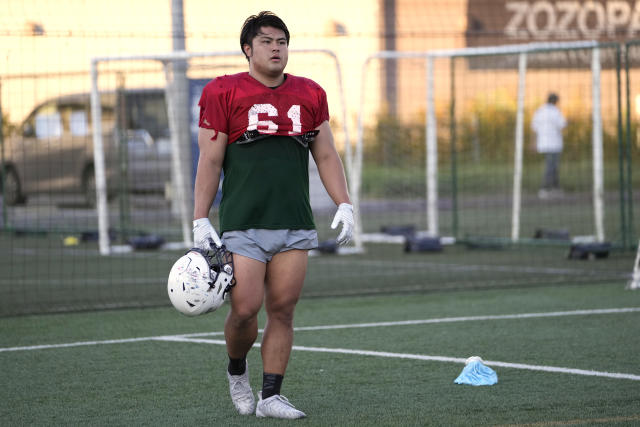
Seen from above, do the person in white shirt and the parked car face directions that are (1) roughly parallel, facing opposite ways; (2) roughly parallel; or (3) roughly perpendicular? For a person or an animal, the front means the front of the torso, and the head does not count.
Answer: roughly perpendicular

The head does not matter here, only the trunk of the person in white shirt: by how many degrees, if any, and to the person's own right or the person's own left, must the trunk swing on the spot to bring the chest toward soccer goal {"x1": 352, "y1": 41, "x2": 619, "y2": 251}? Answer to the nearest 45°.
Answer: approximately 180°

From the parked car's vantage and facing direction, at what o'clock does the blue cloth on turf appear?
The blue cloth on turf is roughly at 7 o'clock from the parked car.

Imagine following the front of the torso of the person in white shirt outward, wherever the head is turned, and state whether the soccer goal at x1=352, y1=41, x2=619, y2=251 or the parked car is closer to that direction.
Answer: the parked car

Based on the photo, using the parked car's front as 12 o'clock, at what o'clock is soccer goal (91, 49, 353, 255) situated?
The soccer goal is roughly at 7 o'clock from the parked car.

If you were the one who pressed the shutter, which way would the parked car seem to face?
facing away from the viewer and to the left of the viewer

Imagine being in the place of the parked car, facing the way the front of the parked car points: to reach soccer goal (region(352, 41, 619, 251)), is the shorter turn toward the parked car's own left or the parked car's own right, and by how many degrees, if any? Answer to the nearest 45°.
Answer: approximately 135° to the parked car's own right

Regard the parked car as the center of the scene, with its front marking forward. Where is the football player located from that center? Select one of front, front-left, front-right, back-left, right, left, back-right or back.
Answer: back-left

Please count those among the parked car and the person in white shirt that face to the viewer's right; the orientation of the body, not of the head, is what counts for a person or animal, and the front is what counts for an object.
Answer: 0

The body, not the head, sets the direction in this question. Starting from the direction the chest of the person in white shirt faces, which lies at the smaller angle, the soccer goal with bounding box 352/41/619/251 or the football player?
the soccer goal

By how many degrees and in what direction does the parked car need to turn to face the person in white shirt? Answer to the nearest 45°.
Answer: approximately 180°
